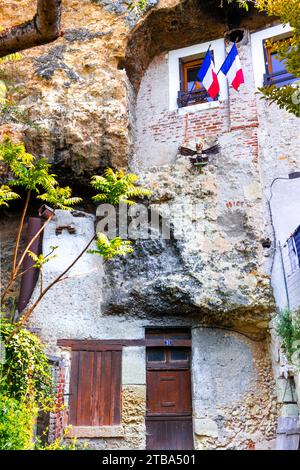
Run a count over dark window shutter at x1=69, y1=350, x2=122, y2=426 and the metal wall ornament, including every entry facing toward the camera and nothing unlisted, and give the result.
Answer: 2

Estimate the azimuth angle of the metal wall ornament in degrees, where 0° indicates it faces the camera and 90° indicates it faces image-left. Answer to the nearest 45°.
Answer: approximately 0°

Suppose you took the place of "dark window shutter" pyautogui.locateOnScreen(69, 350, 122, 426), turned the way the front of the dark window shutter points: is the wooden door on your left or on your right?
on your left

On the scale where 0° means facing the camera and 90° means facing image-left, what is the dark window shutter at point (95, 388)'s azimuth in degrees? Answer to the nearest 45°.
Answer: approximately 0°
